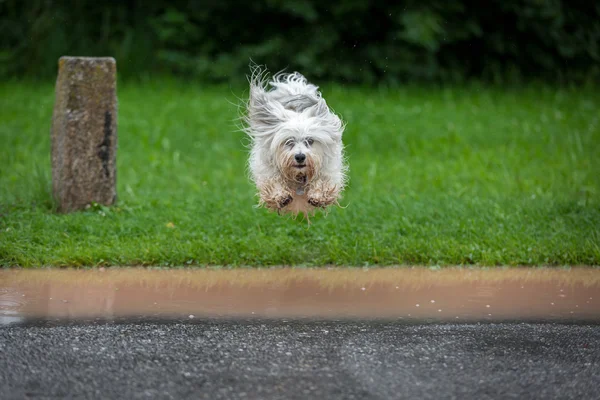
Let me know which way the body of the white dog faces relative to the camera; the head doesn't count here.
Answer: toward the camera

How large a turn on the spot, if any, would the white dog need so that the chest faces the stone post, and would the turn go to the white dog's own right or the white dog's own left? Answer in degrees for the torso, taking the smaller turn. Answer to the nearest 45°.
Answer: approximately 135° to the white dog's own right
